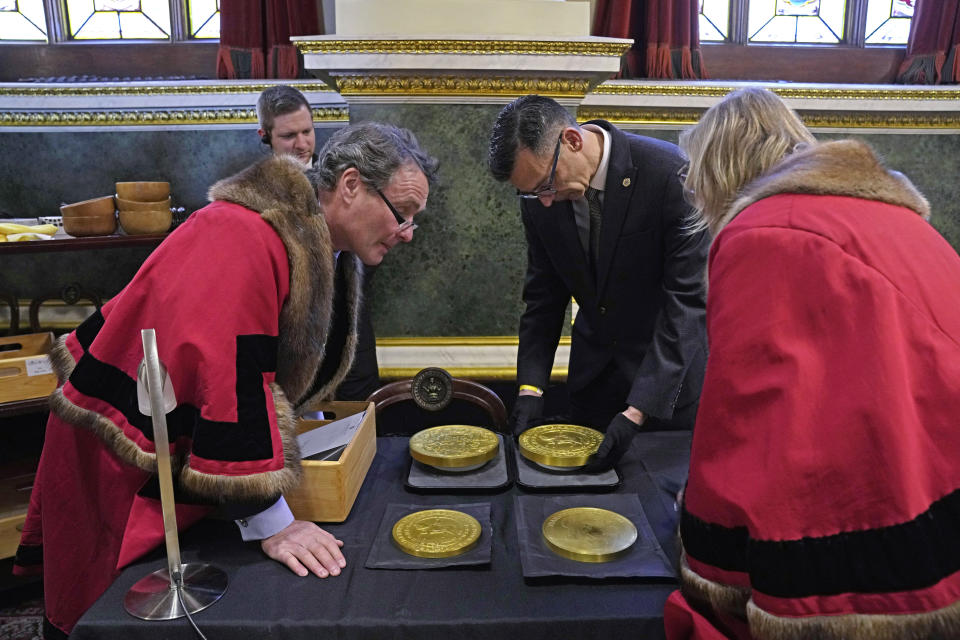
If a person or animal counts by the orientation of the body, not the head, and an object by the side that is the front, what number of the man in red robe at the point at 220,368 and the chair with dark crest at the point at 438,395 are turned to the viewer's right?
1

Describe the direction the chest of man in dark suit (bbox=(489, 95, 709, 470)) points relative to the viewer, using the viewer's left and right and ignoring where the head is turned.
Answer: facing the viewer and to the left of the viewer

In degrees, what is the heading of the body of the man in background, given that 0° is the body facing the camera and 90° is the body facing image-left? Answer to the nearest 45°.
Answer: approximately 315°

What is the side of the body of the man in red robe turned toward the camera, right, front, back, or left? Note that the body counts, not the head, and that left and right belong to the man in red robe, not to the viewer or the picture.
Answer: right

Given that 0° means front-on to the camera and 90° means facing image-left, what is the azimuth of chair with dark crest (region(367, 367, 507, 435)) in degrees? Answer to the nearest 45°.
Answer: approximately 0°

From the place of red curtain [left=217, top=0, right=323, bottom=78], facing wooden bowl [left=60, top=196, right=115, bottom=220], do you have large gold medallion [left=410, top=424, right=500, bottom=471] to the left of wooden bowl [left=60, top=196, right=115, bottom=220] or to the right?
left

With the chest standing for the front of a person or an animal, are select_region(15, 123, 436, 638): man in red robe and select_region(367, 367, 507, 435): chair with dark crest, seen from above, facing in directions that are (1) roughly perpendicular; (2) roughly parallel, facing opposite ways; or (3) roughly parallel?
roughly perpendicular

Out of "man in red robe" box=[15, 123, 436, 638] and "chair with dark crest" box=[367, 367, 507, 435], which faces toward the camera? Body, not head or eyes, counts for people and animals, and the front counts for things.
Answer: the chair with dark crest

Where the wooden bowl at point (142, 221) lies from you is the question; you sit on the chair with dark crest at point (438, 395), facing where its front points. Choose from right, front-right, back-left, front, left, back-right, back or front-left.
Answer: back-right

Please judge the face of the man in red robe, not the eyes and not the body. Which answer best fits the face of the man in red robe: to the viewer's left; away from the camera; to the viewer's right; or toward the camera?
to the viewer's right

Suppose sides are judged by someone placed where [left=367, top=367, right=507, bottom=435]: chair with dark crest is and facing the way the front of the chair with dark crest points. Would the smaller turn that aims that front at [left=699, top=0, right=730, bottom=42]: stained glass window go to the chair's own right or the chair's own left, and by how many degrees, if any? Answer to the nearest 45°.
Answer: approximately 135° to the chair's own left
